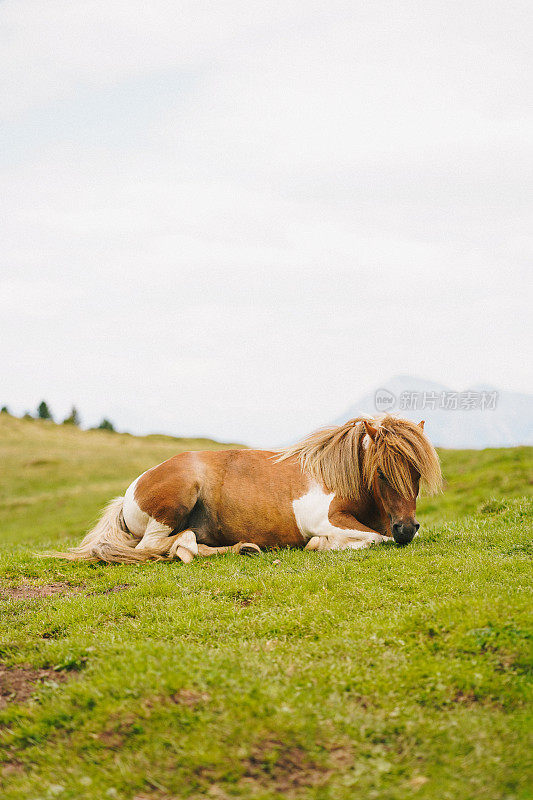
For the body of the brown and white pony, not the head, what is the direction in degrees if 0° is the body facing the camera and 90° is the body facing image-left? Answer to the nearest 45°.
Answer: approximately 270°
